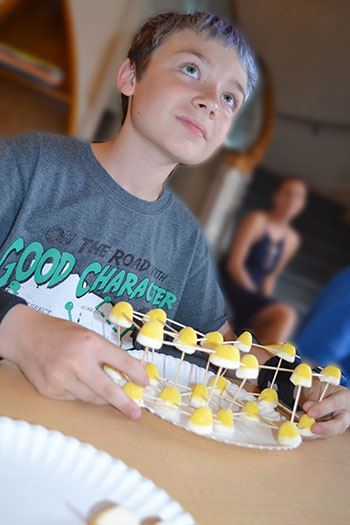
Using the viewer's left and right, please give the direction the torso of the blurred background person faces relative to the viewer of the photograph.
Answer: facing the viewer and to the right of the viewer

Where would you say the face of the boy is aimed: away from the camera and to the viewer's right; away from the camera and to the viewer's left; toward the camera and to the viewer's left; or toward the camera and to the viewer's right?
toward the camera and to the viewer's right

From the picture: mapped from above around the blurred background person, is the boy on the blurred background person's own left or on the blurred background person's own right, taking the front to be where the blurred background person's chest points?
on the blurred background person's own right

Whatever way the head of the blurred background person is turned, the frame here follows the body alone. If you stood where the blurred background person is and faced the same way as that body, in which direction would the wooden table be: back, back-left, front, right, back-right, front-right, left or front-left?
front-right

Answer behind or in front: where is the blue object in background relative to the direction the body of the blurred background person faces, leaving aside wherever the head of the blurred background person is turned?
in front

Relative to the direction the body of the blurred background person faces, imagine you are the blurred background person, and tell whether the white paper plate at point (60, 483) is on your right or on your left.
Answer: on your right

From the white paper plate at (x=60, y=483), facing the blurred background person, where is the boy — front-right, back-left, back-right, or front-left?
front-left
